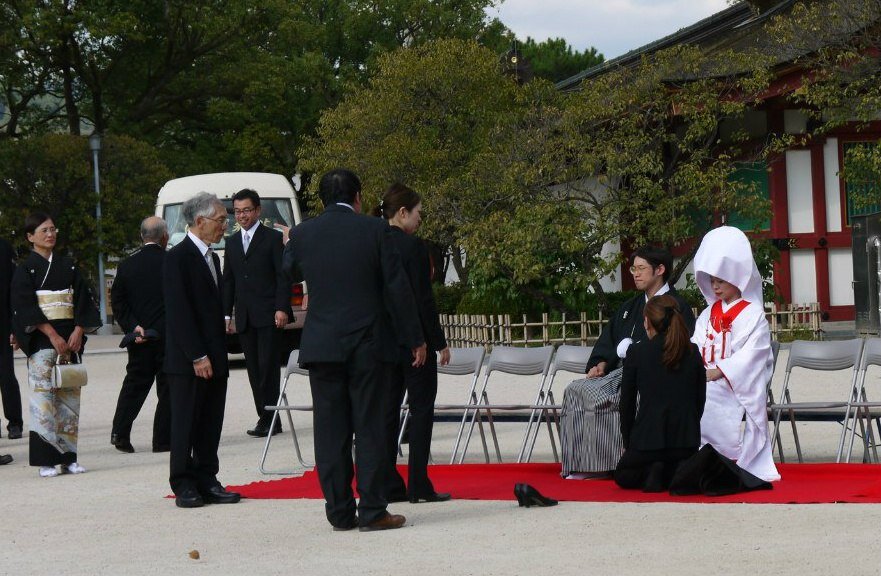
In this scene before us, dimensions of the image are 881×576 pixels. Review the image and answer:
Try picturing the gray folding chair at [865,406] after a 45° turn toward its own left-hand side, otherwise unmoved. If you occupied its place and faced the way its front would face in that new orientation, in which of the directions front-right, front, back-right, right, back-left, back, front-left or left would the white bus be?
back-right

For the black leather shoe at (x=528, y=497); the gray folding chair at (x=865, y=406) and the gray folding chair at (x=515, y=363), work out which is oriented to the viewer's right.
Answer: the black leather shoe

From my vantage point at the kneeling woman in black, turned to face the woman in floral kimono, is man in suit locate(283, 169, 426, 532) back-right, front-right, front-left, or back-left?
front-left

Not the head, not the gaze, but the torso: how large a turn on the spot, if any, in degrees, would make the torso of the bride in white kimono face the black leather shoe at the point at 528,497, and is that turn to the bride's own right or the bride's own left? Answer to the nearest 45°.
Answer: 0° — they already face it

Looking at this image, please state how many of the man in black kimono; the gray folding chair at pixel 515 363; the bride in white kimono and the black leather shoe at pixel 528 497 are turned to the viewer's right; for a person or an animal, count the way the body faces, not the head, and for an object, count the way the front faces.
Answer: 1

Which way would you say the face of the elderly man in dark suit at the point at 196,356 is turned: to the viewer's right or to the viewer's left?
to the viewer's right

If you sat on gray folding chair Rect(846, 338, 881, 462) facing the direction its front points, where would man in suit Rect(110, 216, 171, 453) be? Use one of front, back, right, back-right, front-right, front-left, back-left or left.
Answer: front-right

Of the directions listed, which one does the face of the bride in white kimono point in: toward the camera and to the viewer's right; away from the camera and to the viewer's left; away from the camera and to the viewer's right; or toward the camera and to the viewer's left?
toward the camera and to the viewer's left

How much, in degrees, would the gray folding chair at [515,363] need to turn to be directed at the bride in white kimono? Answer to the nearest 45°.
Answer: approximately 90° to its left

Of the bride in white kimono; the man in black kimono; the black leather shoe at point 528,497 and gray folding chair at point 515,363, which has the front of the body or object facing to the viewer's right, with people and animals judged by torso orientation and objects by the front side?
the black leather shoe

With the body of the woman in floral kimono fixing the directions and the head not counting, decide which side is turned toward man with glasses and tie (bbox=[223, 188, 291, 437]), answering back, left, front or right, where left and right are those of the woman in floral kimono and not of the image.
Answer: left

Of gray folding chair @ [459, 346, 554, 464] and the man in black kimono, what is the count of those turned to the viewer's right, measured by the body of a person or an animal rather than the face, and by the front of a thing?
0

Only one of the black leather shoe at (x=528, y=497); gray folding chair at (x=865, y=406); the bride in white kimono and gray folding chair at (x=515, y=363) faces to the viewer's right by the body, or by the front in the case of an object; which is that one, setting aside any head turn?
the black leather shoe

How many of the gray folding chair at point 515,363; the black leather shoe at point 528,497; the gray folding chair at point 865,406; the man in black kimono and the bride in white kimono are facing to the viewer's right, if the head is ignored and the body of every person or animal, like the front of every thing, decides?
1

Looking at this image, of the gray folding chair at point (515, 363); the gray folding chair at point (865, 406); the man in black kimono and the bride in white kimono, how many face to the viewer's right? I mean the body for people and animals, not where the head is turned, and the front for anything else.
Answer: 0

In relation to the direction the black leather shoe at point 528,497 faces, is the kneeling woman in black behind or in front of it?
in front

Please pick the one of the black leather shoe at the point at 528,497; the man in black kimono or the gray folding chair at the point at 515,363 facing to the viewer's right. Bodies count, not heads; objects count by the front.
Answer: the black leather shoe
